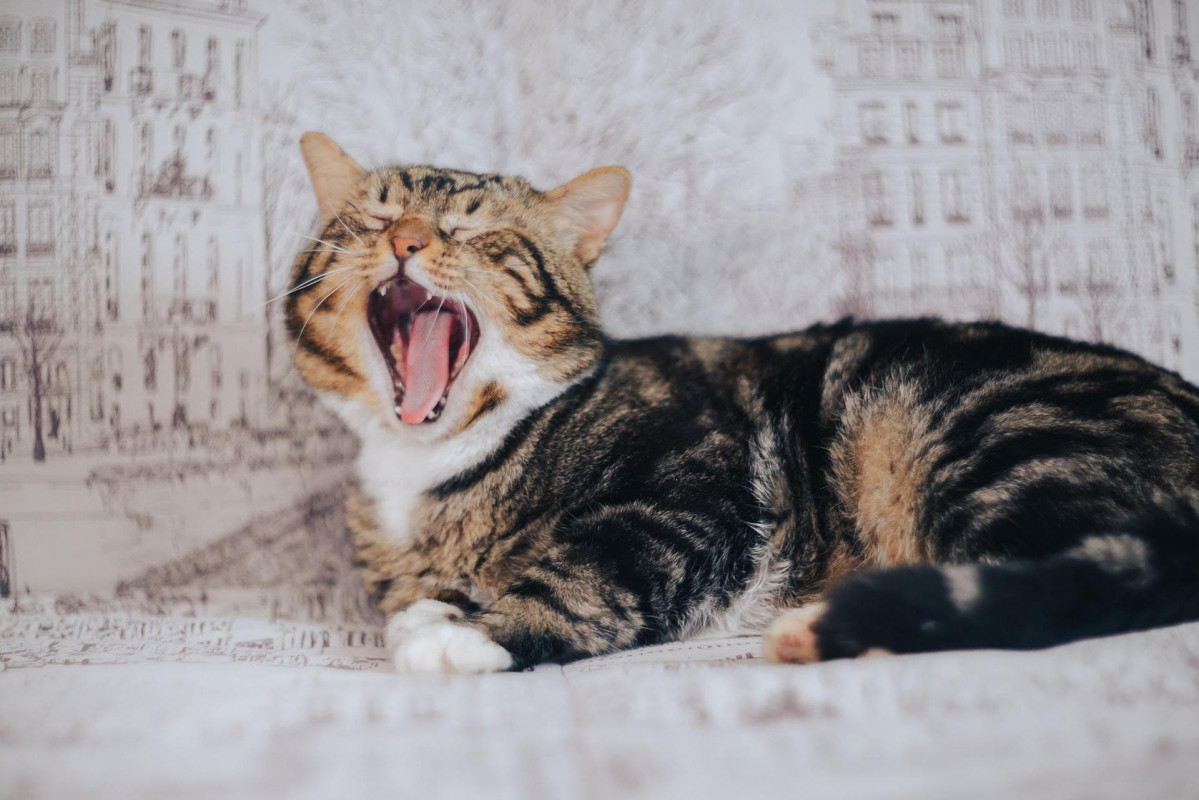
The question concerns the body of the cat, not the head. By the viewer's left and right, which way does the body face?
facing to the left of the viewer
